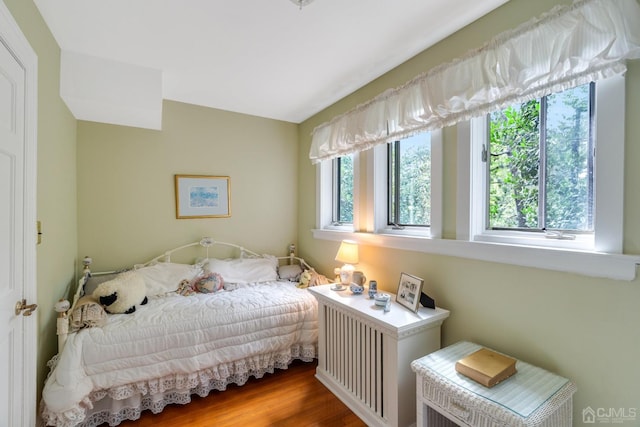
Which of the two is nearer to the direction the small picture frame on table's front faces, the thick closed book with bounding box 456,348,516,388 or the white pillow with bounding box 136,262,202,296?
the white pillow

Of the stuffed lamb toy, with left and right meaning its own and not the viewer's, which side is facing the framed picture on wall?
back

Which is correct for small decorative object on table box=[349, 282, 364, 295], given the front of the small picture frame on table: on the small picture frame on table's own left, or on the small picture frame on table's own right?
on the small picture frame on table's own right

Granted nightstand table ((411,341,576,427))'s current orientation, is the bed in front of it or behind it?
in front

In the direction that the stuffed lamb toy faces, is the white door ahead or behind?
ahead

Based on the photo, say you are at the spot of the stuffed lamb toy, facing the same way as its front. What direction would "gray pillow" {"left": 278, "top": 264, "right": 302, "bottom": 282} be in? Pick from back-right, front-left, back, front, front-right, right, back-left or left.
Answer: back-left

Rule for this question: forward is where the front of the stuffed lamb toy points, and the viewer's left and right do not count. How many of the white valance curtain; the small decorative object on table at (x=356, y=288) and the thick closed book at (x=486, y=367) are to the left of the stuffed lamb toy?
3

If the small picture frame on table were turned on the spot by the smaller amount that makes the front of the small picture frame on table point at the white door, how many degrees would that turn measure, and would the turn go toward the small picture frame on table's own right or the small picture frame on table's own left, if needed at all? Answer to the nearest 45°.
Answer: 0° — it already faces it

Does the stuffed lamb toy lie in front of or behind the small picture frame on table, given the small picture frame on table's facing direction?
in front

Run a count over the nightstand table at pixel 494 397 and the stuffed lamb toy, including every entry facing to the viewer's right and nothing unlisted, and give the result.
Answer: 0

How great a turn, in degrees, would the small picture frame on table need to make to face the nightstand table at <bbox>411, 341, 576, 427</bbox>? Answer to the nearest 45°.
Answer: approximately 90° to its left

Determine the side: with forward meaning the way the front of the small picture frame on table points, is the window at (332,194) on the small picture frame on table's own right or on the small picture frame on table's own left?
on the small picture frame on table's own right

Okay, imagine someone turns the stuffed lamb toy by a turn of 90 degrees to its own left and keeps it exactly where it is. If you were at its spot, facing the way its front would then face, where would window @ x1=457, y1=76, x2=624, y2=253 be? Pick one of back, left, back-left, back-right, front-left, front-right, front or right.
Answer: front

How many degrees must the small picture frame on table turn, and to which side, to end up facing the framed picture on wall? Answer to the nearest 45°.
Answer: approximately 45° to its right

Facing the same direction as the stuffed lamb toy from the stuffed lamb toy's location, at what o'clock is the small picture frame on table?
The small picture frame on table is roughly at 9 o'clock from the stuffed lamb toy.

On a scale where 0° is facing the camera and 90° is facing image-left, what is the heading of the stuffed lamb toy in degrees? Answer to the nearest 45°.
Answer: approximately 45°
